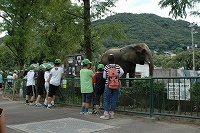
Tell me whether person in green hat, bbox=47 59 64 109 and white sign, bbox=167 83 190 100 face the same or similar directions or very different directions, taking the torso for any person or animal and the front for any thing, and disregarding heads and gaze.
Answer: very different directions

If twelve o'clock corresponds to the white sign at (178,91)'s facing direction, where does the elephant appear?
The elephant is roughly at 5 o'clock from the white sign.

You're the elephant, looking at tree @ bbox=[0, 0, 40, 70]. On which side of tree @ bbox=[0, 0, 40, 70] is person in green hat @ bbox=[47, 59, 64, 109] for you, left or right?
left

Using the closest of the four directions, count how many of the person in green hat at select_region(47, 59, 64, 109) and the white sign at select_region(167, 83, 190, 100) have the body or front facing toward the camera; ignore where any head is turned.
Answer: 1

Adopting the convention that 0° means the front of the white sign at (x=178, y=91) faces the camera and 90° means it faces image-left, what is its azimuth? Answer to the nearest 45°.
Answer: approximately 0°
